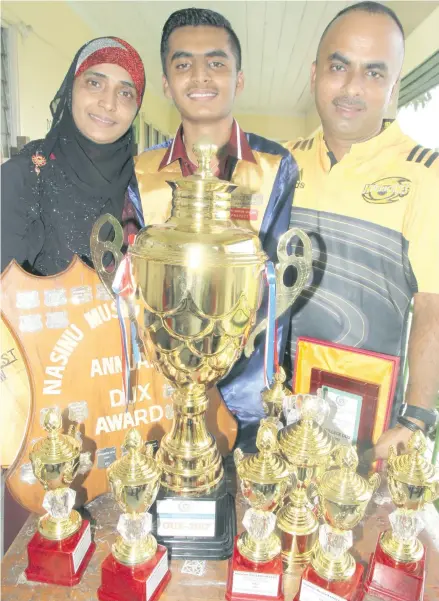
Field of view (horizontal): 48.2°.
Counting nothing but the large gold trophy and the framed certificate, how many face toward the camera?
2

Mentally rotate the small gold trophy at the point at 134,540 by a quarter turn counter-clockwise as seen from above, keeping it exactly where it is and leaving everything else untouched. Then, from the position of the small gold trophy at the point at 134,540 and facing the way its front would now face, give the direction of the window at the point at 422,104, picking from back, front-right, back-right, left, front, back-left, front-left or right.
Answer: front

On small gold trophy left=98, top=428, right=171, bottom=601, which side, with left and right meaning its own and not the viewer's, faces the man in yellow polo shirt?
left

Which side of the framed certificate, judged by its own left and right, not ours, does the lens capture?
front

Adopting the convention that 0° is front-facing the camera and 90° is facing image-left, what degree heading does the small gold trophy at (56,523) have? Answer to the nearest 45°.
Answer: approximately 315°

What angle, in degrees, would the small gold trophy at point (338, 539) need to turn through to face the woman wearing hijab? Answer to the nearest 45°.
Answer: approximately 90° to its right

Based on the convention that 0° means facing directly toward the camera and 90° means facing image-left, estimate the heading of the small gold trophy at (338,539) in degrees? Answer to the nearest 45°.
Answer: approximately 45°

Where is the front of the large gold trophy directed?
toward the camera

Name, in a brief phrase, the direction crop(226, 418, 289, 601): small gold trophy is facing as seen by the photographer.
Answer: facing the viewer

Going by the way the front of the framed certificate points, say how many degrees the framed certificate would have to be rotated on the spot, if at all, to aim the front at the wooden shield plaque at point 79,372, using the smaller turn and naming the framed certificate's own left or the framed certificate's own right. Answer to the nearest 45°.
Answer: approximately 45° to the framed certificate's own right

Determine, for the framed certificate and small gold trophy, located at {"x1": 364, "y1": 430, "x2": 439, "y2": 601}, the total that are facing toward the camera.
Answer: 2
